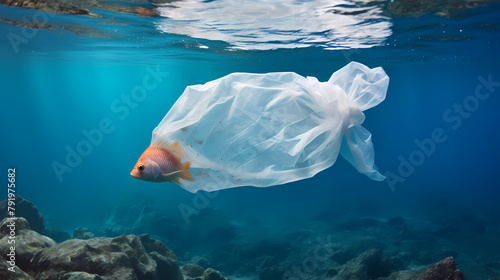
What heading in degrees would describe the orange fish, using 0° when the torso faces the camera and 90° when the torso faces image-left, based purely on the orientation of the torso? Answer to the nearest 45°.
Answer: approximately 90°

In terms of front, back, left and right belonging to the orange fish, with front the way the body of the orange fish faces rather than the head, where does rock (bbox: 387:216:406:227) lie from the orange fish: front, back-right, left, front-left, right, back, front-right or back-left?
back-right
